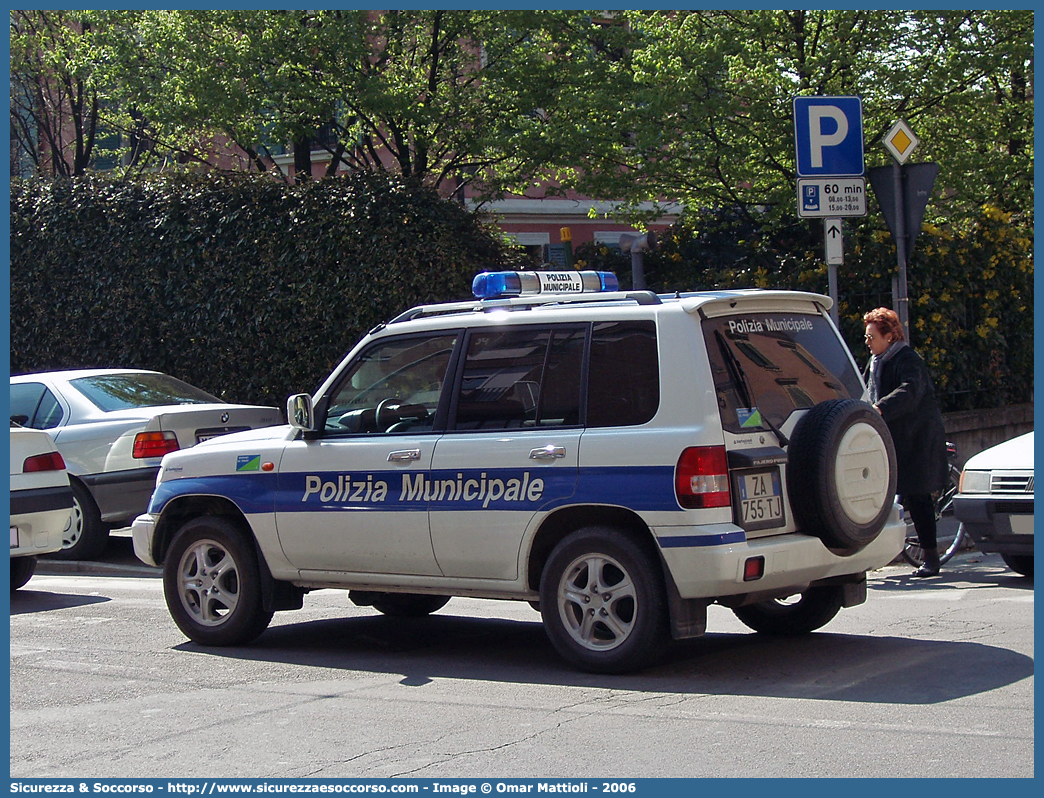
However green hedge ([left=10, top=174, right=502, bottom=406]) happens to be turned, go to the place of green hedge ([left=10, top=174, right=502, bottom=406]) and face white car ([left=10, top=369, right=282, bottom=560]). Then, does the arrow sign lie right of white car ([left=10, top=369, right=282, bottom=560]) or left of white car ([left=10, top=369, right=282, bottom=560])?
left

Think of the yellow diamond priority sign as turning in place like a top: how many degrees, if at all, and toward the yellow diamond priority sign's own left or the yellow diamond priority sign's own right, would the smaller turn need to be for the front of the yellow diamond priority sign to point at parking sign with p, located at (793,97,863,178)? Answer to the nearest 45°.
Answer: approximately 45° to the yellow diamond priority sign's own right

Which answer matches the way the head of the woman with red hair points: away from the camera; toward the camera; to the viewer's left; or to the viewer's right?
to the viewer's left

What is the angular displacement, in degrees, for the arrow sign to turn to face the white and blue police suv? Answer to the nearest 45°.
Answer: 0° — it already faces it

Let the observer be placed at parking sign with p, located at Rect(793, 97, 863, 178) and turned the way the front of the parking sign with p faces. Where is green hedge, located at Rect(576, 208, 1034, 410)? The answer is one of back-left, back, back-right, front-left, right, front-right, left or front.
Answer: back

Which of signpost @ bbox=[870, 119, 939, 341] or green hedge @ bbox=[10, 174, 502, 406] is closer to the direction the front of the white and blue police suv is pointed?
the green hedge

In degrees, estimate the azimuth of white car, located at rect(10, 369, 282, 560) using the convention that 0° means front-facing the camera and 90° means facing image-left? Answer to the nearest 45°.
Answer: approximately 135°

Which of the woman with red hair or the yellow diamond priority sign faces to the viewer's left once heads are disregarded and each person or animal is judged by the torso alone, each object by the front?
the woman with red hair

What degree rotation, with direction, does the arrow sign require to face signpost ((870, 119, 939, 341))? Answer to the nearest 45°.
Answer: approximately 135° to its left

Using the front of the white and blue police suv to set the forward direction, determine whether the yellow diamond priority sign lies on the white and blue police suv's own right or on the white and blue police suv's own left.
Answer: on the white and blue police suv's own right

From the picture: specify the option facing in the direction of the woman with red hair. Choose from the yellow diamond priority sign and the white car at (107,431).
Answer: the yellow diamond priority sign

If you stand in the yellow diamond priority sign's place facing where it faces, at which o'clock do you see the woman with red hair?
The woman with red hair is roughly at 12 o'clock from the yellow diamond priority sign.

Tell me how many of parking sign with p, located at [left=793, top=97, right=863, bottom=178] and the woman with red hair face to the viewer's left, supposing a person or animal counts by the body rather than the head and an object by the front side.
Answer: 1
